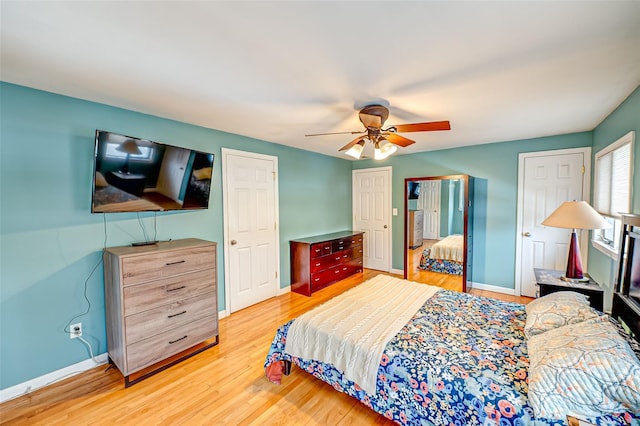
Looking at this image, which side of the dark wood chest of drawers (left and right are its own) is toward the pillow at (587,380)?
front

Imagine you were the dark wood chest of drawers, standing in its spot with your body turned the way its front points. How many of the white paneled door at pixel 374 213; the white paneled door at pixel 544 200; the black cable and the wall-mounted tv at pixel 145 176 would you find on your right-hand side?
2

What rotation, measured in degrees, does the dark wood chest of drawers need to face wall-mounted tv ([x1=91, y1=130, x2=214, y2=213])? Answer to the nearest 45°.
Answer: approximately 90° to its right

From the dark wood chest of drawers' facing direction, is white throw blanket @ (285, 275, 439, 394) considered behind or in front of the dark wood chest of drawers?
in front

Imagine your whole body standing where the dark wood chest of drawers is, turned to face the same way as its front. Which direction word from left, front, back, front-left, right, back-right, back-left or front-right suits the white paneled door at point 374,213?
left

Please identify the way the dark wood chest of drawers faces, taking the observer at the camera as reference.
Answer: facing the viewer and to the right of the viewer

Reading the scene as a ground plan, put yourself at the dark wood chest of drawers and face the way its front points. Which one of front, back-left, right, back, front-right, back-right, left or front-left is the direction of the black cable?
right

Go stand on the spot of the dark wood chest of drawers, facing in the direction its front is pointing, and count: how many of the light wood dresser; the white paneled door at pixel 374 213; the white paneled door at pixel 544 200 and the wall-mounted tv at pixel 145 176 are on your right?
2
